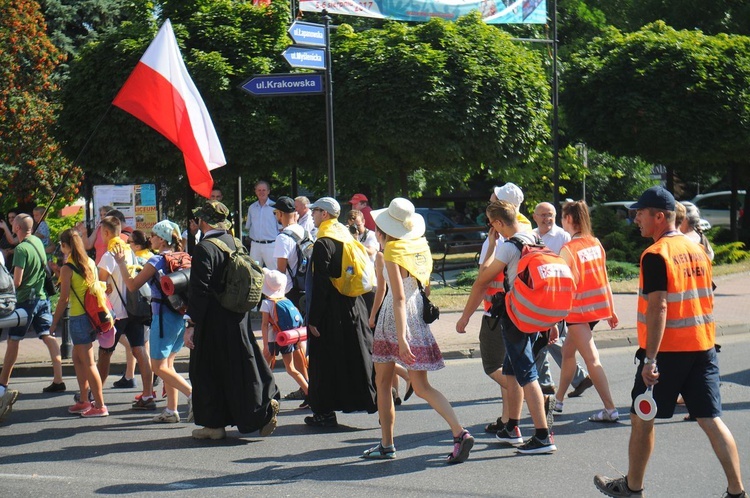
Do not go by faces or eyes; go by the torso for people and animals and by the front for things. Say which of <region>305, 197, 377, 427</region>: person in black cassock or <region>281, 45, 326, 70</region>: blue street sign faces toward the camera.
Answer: the blue street sign

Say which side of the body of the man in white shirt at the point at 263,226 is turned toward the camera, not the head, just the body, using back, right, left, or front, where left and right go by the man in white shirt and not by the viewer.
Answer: front

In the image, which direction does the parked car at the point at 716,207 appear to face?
to the viewer's left

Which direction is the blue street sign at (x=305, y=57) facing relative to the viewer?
toward the camera

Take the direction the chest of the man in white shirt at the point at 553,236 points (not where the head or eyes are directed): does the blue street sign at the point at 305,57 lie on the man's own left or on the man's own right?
on the man's own right

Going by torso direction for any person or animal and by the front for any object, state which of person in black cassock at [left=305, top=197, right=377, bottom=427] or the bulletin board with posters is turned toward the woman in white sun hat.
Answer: the bulletin board with posters

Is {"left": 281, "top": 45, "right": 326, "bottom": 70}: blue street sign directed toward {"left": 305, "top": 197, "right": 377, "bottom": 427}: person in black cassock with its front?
yes

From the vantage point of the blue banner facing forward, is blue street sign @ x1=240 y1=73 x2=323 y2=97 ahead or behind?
ahead

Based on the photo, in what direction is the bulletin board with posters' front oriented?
toward the camera

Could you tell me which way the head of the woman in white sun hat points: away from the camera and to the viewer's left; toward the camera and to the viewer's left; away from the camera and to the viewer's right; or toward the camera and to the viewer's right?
away from the camera and to the viewer's left

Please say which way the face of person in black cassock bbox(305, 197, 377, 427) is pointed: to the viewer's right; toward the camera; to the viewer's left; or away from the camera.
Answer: to the viewer's left
